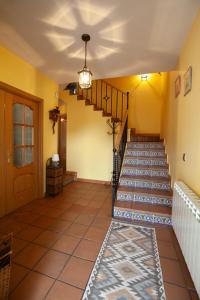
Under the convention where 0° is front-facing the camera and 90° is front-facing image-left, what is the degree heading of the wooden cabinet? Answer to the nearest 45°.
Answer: approximately 315°

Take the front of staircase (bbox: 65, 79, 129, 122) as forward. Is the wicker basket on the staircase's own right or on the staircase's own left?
on the staircase's own right

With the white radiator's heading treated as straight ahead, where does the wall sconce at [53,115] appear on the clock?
The wall sconce is roughly at 1 o'clock from the white radiator.

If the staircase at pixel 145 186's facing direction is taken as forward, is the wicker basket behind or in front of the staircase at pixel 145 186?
in front

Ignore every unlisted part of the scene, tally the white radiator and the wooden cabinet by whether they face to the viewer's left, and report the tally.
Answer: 1

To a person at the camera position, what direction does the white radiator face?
facing to the left of the viewer

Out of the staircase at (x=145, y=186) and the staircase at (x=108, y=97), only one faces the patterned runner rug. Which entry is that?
the staircase at (x=145, y=186)

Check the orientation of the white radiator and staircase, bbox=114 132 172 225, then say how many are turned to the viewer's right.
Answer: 0

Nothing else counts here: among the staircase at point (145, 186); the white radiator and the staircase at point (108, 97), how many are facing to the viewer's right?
1
